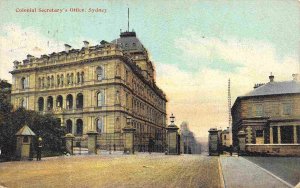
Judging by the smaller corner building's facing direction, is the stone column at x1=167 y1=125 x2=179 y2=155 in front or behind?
in front

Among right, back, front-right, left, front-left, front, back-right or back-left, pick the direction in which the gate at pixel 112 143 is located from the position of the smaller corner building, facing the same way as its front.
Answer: front-right
